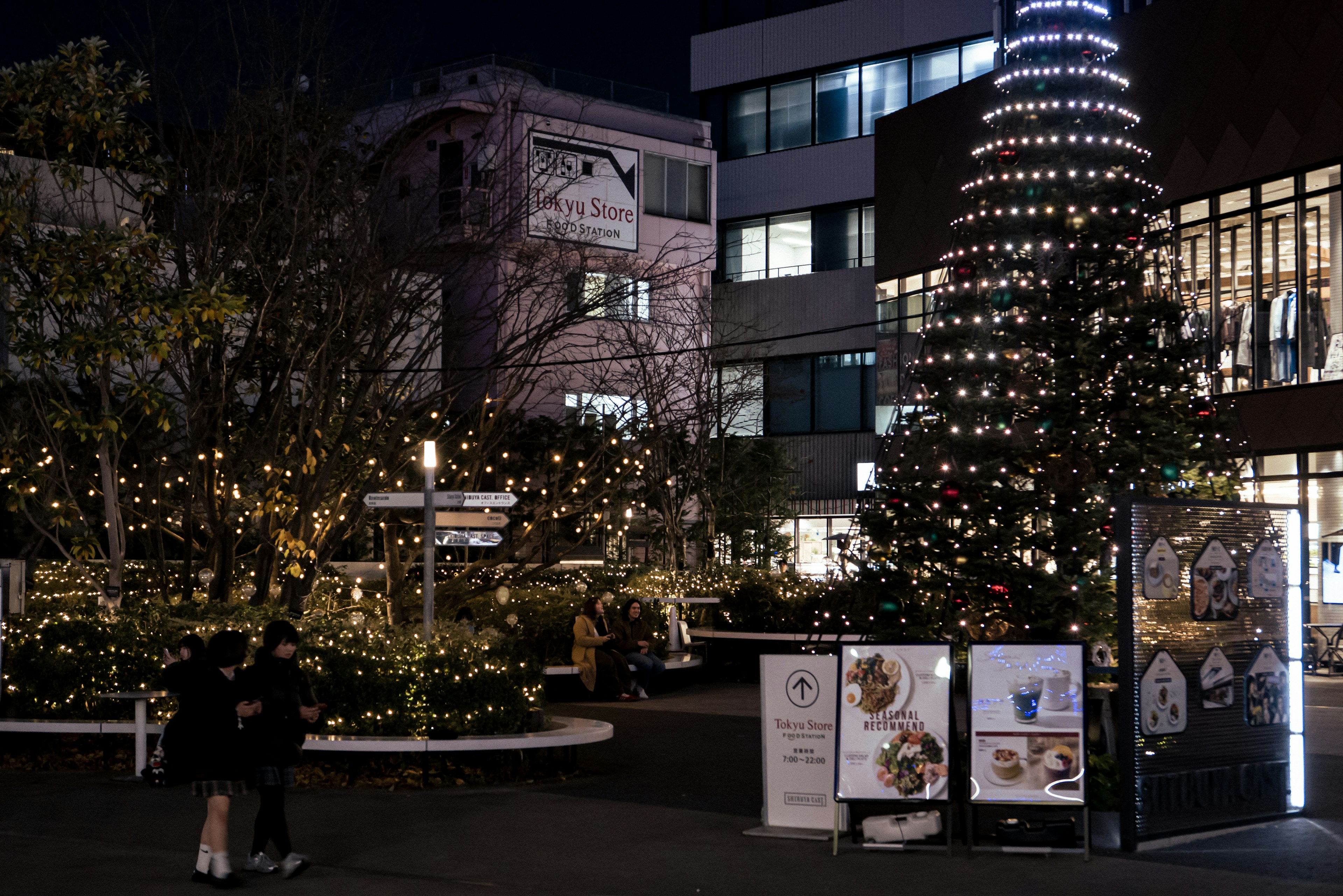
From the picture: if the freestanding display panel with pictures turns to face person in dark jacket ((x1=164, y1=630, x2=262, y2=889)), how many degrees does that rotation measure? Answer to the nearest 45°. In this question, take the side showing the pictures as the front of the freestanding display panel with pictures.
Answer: approximately 90° to its right

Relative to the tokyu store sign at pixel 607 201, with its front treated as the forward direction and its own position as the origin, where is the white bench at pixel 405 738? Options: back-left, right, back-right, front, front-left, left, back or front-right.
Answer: front-right

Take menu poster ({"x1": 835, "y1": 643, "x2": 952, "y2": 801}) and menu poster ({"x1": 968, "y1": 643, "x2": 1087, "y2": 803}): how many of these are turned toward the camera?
2

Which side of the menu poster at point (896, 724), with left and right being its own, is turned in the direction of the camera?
front

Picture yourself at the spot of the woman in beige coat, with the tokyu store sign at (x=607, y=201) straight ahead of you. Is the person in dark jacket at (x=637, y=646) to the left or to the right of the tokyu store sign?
right

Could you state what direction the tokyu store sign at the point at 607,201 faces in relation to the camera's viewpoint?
facing the viewer and to the right of the viewer

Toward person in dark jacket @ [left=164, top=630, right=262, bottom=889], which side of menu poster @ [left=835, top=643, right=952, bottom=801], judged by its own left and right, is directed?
right

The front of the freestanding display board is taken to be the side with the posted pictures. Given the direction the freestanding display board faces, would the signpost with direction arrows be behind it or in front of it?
behind

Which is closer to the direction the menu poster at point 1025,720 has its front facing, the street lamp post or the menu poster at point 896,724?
the menu poster
